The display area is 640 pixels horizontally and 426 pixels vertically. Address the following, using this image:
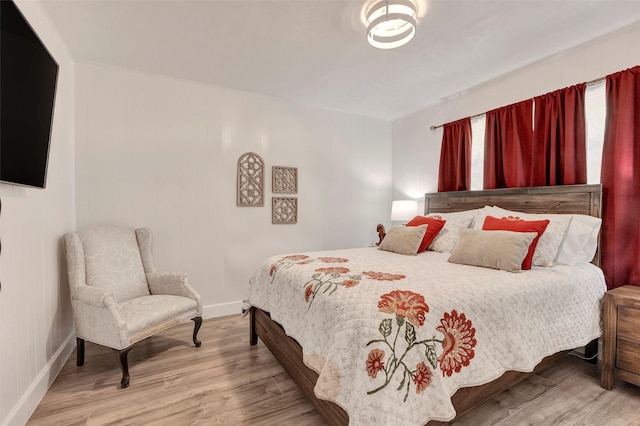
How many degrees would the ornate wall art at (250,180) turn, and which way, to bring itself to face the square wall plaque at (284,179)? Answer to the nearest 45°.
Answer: approximately 90° to its left

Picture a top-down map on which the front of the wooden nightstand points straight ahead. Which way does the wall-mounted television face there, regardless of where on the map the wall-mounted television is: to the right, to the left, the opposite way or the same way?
the opposite way

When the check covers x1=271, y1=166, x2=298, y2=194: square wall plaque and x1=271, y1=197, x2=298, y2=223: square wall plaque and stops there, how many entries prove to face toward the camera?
2

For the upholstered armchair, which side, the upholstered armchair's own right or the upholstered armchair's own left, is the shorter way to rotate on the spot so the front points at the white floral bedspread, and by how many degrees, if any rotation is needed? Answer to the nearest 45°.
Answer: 0° — it already faces it

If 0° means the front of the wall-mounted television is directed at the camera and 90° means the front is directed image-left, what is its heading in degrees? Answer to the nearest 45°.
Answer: approximately 315°

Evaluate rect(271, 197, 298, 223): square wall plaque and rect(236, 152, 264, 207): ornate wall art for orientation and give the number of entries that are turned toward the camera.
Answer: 2

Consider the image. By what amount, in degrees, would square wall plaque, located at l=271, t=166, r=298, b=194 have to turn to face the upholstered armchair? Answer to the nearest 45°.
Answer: approximately 45° to its right
